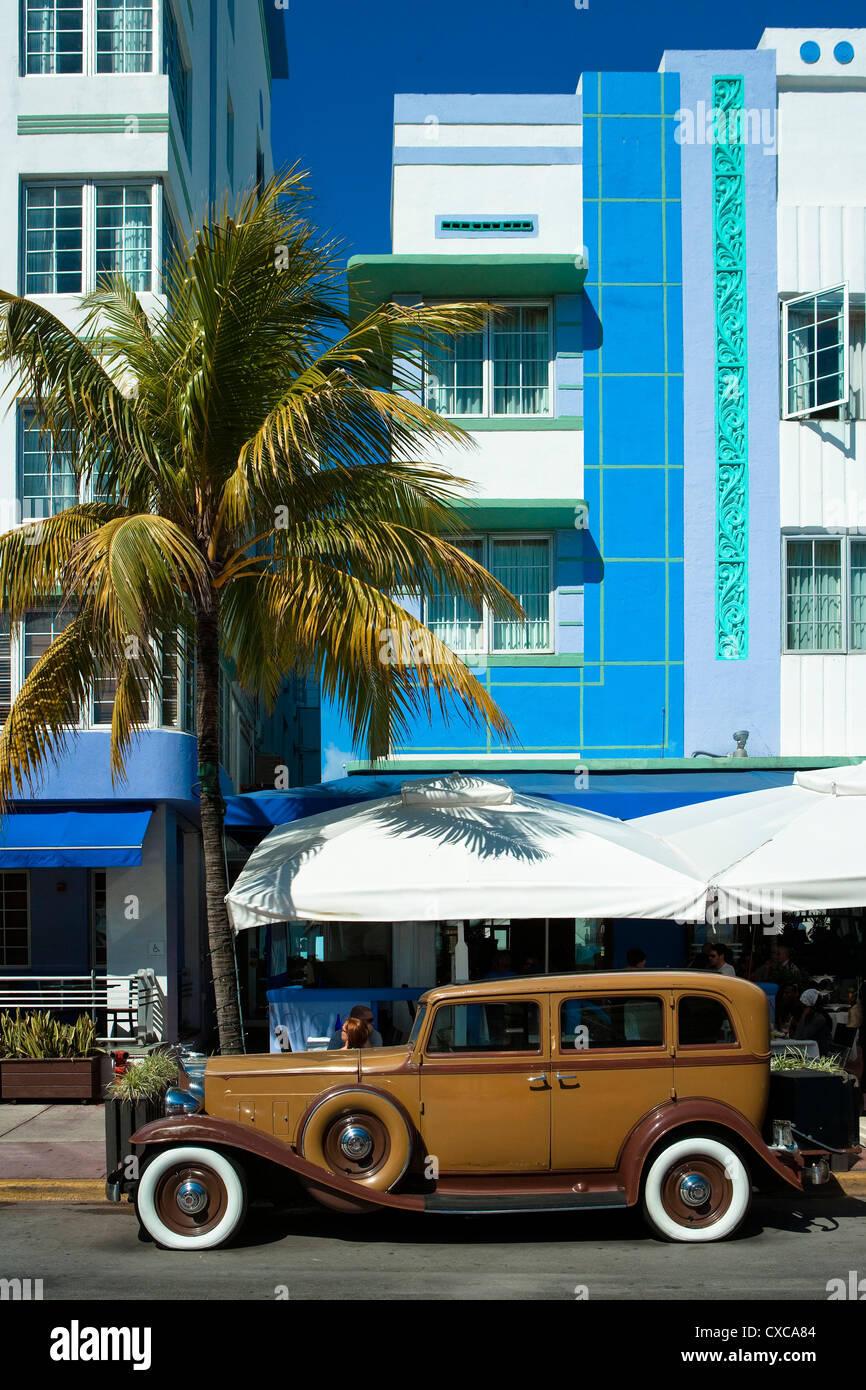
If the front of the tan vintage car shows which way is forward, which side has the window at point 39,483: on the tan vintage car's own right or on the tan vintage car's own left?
on the tan vintage car's own right

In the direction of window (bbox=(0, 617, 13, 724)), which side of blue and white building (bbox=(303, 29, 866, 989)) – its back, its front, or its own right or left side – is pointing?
right

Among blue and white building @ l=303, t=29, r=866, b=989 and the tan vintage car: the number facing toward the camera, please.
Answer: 1

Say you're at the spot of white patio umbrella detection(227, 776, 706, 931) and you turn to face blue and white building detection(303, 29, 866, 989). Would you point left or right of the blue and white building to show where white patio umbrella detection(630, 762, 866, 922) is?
right

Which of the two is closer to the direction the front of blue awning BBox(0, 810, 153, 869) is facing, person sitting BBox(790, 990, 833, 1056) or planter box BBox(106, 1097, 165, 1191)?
the planter box

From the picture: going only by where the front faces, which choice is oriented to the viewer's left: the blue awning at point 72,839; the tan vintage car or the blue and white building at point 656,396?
the tan vintage car

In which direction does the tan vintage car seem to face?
to the viewer's left

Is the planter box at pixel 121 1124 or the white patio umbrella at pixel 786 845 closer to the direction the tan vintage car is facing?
the planter box

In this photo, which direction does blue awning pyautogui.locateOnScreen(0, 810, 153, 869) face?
toward the camera

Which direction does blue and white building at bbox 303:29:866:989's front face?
toward the camera

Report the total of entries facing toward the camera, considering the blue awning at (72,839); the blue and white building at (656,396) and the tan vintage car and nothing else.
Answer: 2

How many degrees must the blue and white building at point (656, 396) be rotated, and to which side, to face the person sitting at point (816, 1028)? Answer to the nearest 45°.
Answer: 0° — it already faces them

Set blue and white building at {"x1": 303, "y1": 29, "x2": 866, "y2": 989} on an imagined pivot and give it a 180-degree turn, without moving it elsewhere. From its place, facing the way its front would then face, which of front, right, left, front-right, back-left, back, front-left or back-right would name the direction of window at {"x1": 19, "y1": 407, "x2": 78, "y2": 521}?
left

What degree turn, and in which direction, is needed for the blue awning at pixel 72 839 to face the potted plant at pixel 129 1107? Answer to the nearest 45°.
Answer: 0° — it already faces it

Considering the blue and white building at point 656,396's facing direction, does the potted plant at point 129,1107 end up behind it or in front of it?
in front
